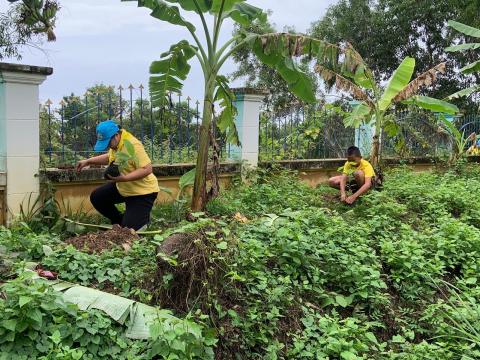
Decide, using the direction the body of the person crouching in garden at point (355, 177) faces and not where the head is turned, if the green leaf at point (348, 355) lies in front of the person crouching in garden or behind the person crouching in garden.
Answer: in front

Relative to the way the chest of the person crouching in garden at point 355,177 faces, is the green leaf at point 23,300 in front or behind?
in front

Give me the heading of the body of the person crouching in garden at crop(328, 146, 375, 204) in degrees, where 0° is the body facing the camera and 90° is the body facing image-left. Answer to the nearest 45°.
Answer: approximately 45°

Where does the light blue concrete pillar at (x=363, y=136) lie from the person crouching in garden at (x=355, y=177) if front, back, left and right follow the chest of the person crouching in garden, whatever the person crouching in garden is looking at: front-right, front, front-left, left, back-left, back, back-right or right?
back-right
